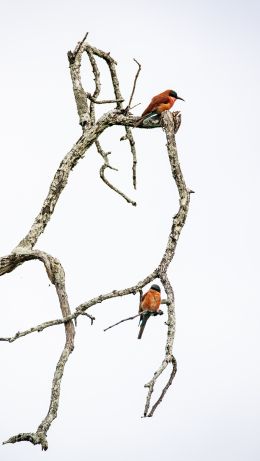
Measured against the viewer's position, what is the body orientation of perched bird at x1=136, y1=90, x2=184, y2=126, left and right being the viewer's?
facing to the right of the viewer

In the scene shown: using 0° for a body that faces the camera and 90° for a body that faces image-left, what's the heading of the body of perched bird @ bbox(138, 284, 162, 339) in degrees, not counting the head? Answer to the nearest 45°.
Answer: approximately 315°
